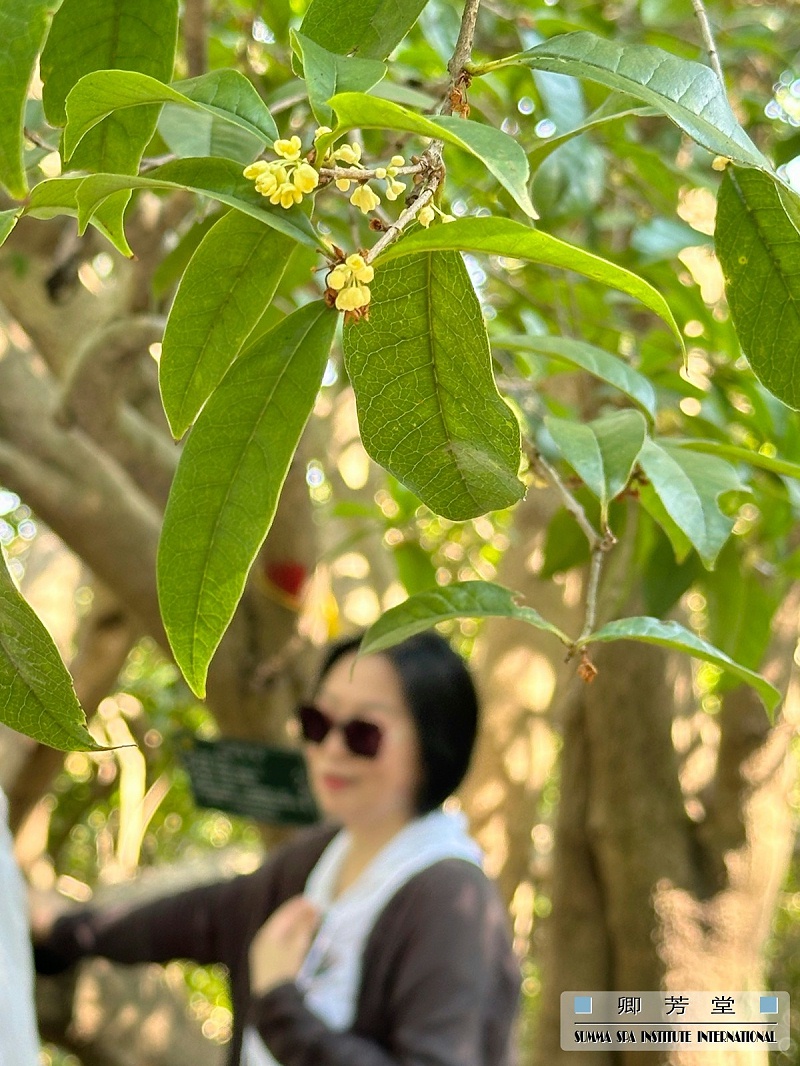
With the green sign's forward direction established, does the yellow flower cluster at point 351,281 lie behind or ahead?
ahead

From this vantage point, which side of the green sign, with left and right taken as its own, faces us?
front

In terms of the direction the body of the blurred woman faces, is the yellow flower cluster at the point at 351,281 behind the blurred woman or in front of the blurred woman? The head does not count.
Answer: in front

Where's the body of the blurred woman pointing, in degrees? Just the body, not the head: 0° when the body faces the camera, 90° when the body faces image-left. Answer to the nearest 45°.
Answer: approximately 45°

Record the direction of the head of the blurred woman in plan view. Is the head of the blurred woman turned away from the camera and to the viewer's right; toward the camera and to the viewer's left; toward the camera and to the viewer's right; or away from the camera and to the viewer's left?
toward the camera and to the viewer's left

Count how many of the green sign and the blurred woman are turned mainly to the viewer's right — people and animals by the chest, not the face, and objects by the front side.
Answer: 0
